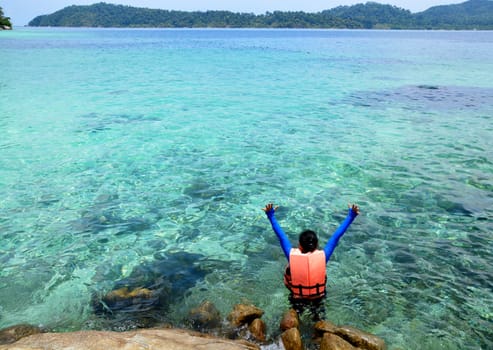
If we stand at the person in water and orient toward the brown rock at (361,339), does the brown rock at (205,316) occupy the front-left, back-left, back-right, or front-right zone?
back-right

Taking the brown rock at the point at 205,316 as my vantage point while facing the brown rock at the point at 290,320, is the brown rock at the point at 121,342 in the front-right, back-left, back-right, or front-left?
back-right

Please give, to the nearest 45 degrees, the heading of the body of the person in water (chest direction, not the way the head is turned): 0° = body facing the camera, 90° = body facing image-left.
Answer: approximately 180°

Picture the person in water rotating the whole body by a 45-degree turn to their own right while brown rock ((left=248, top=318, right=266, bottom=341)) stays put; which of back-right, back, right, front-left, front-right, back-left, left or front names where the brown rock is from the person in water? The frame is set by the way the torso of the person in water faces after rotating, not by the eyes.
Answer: back

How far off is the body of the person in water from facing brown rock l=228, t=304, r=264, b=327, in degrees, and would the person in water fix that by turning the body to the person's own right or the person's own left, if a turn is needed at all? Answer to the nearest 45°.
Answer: approximately 135° to the person's own left

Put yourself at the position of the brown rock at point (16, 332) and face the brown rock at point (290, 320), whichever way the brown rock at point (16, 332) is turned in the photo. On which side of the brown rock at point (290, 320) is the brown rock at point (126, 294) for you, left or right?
left

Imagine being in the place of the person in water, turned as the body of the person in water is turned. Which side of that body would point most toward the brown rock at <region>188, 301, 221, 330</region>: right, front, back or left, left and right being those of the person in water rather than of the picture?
left

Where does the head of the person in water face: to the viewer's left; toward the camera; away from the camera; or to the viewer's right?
away from the camera

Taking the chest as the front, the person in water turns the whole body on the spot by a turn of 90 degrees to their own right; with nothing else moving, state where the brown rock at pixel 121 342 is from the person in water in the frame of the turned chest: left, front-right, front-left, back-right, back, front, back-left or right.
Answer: back-right

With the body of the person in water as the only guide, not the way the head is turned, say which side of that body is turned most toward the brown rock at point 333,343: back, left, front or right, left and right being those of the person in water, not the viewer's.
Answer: back
